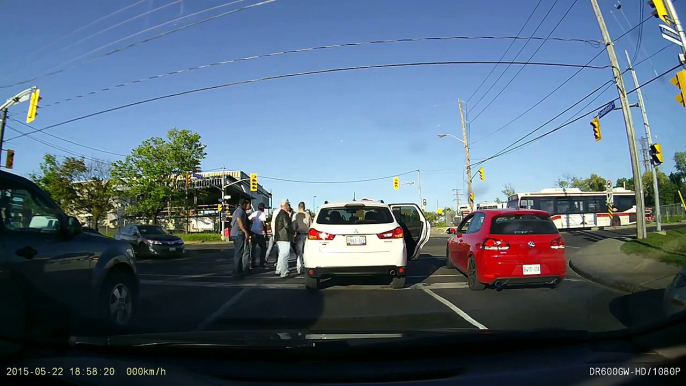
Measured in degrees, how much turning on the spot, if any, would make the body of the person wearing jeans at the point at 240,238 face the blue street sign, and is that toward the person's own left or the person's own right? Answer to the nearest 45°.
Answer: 0° — they already face it

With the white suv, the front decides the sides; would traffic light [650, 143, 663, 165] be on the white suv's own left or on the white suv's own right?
on the white suv's own right

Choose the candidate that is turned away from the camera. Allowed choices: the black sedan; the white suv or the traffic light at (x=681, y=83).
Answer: the white suv

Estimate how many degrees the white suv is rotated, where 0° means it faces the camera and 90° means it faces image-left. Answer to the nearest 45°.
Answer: approximately 180°

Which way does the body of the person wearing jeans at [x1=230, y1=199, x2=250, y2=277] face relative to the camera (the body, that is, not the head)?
to the viewer's right

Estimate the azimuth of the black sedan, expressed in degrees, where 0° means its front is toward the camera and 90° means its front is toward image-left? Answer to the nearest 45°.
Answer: approximately 315°

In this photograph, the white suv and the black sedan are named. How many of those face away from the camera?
1

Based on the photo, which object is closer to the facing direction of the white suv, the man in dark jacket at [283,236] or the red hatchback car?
the man in dark jacket
